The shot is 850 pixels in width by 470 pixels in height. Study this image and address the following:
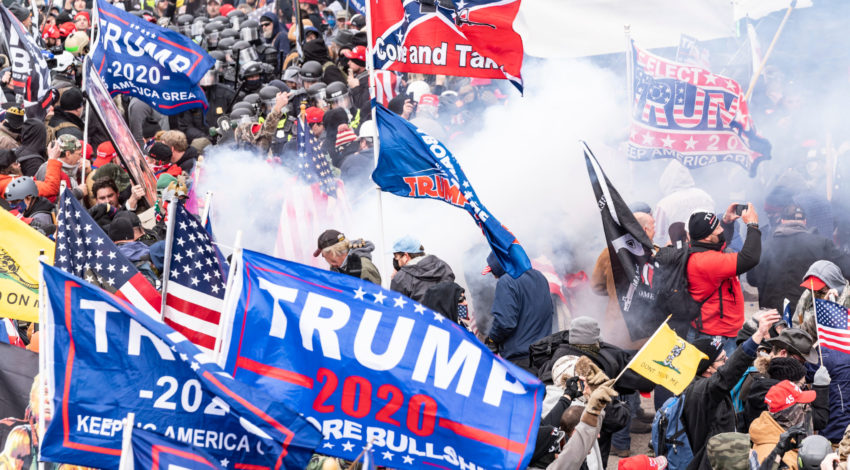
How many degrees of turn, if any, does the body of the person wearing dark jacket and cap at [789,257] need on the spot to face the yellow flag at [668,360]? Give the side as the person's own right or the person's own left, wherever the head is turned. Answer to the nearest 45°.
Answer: approximately 180°

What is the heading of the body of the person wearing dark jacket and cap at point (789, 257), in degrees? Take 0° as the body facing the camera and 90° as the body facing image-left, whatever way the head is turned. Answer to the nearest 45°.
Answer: approximately 180°

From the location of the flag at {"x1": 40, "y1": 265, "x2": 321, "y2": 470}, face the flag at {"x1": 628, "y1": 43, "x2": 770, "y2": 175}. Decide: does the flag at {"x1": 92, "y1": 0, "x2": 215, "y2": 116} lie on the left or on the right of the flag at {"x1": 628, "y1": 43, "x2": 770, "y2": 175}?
left

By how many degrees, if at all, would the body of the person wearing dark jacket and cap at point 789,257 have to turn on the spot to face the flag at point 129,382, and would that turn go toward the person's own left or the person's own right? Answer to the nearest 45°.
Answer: approximately 135° to the person's own left

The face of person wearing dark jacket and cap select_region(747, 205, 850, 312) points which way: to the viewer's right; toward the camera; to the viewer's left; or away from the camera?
away from the camera

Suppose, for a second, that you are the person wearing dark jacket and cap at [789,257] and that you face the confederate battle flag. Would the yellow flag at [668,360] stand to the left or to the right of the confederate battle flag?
left

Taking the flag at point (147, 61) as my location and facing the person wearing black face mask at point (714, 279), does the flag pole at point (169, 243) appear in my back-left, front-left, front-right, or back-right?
front-right
